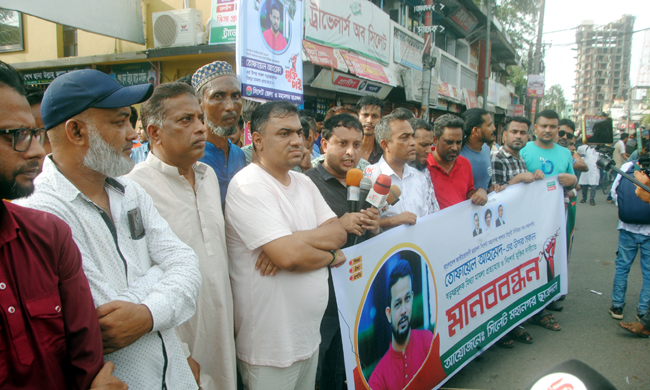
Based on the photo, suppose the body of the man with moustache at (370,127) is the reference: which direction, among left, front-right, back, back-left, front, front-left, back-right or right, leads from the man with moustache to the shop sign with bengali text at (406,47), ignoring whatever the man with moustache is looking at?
back

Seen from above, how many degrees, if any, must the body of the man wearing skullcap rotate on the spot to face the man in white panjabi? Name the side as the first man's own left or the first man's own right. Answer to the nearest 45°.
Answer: approximately 45° to the first man's own right

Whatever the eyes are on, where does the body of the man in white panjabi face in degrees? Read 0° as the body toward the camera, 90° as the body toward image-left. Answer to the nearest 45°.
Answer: approximately 315°

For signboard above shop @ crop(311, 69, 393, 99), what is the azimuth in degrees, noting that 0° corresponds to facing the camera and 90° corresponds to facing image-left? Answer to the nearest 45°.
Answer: approximately 315°

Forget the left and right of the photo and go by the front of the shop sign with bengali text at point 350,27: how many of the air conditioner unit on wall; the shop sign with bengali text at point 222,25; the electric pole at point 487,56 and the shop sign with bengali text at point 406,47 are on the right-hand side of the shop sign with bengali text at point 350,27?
2

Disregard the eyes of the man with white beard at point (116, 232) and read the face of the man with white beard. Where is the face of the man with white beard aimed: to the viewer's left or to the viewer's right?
to the viewer's right

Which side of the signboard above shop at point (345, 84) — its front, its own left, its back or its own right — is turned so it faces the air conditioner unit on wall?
right

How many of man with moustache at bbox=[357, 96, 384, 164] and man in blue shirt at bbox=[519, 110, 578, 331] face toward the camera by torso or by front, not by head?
2

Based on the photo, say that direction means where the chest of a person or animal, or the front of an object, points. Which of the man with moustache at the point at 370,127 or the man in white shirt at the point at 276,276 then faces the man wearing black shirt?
the man with moustache

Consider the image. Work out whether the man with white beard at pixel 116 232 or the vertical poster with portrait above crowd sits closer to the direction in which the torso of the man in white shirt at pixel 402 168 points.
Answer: the man with white beard

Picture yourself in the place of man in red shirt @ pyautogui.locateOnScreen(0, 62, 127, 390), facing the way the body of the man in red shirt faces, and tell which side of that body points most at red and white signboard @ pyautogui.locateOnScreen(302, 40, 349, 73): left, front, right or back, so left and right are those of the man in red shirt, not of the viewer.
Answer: left

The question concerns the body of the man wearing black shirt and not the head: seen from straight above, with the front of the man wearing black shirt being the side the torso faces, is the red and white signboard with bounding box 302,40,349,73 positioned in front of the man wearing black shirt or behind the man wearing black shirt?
behind

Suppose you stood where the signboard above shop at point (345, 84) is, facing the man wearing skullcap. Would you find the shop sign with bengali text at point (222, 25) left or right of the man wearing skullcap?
right
